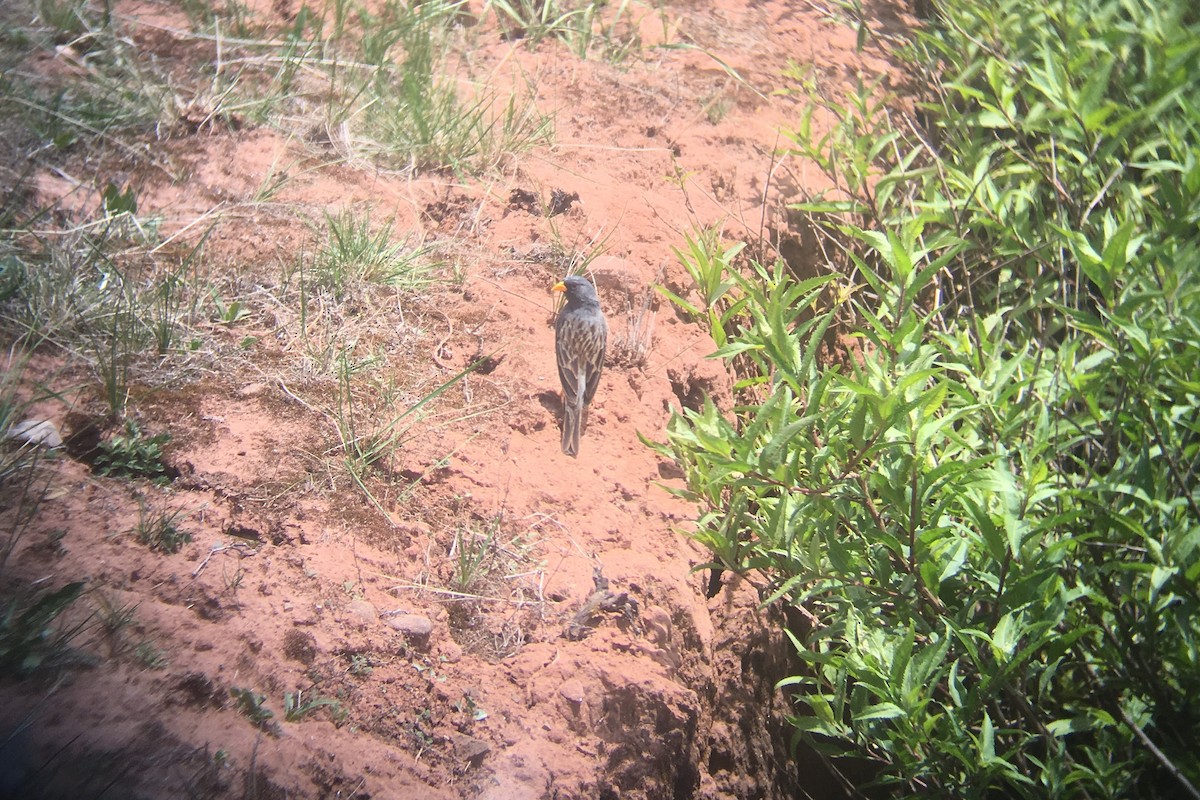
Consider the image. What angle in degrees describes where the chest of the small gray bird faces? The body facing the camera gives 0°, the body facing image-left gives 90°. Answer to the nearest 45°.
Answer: approximately 180°

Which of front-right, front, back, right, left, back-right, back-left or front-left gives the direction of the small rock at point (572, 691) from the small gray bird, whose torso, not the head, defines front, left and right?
back

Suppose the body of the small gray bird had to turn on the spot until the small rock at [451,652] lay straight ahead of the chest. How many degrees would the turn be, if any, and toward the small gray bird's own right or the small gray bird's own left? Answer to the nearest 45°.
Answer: approximately 180°

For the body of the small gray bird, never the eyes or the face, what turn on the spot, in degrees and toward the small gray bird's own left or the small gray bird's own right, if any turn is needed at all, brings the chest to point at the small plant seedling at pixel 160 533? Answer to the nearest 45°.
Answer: approximately 135° to the small gray bird's own left

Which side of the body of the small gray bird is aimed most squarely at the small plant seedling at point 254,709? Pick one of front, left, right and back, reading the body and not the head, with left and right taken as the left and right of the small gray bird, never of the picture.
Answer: back

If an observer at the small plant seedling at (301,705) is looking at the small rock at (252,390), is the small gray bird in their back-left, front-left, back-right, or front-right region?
front-right

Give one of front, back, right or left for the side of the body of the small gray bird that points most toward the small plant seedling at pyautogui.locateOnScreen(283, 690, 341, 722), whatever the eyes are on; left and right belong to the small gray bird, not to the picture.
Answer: back

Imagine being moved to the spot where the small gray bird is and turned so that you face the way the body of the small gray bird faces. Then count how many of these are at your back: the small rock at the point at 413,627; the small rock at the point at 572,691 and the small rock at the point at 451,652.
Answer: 3

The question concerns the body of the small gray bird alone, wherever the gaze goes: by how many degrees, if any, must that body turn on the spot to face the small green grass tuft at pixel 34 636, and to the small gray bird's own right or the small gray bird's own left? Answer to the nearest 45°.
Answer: approximately 135° to the small gray bird's own left

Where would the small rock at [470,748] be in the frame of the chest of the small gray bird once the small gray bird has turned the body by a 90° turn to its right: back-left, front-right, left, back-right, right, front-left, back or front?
right
